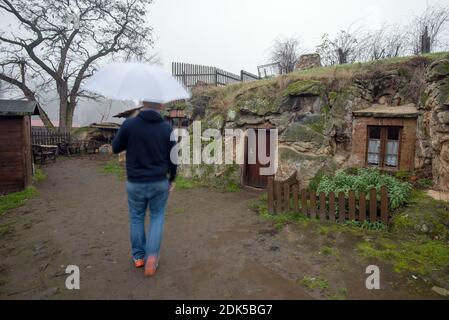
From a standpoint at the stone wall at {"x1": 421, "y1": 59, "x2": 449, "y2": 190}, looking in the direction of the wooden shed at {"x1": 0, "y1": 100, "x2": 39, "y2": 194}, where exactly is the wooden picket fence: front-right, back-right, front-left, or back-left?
front-left

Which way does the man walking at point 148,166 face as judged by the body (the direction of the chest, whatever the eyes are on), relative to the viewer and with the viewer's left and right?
facing away from the viewer

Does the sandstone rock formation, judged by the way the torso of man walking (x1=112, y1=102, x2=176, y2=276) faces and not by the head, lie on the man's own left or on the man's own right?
on the man's own right

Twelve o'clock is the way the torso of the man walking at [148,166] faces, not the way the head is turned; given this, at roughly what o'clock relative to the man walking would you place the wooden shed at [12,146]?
The wooden shed is roughly at 11 o'clock from the man walking.

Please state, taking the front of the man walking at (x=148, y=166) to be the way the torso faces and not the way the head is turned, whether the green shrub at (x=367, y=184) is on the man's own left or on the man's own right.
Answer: on the man's own right

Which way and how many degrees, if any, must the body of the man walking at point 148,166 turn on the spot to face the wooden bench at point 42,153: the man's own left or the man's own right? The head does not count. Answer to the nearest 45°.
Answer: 0° — they already face it

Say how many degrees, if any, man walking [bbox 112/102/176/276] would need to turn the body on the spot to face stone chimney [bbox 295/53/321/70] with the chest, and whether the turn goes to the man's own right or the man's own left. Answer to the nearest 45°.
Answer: approximately 45° to the man's own right

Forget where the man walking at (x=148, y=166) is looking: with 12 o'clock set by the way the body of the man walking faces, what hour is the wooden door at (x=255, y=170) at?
The wooden door is roughly at 1 o'clock from the man walking.

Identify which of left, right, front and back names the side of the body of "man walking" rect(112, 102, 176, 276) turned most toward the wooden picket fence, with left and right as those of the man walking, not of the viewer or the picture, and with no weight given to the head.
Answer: right

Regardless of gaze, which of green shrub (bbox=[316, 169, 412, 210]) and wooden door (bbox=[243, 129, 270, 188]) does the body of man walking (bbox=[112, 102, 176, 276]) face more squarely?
the wooden door
